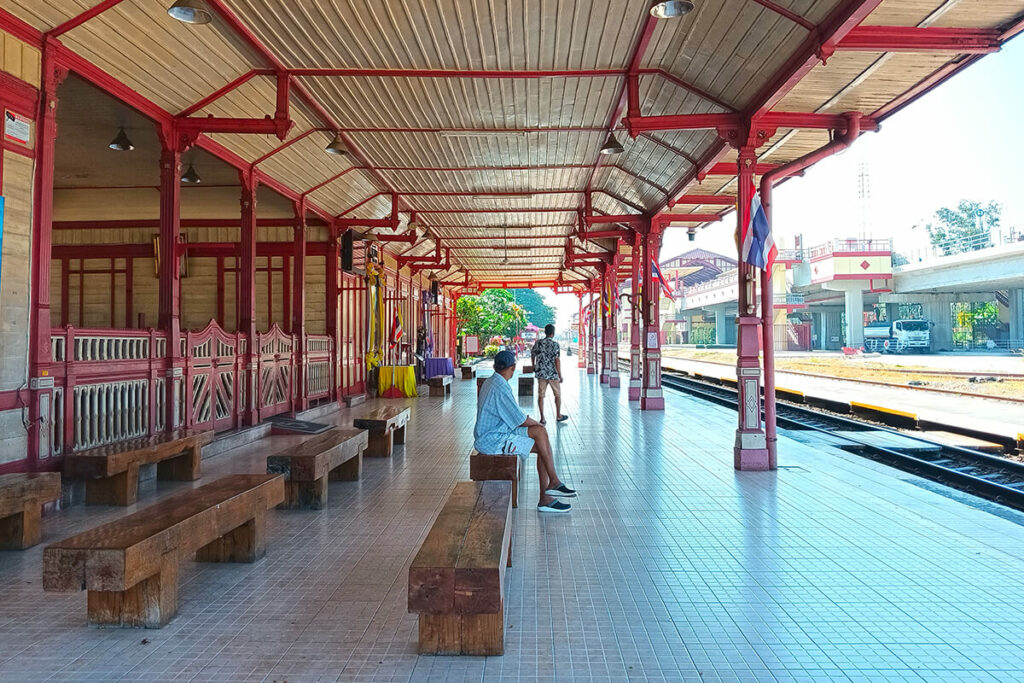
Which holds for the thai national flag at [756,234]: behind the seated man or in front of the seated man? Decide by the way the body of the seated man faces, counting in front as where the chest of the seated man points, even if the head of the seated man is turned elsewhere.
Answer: in front

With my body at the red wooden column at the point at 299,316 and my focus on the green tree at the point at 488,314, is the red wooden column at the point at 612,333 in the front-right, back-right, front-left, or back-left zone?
front-right

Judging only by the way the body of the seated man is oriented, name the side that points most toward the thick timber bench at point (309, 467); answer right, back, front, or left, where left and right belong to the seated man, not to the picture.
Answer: back

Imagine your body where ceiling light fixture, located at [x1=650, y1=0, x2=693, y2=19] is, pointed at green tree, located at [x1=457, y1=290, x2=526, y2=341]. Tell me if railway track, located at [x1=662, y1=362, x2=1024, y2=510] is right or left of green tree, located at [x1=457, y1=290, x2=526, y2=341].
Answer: right

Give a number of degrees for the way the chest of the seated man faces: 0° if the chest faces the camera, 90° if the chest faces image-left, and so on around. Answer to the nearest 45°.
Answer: approximately 270°

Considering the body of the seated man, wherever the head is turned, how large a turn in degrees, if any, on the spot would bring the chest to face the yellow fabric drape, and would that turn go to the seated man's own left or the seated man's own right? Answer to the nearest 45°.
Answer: approximately 90° to the seated man's own left

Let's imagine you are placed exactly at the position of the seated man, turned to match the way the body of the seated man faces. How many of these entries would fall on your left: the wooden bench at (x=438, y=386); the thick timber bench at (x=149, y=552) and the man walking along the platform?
2

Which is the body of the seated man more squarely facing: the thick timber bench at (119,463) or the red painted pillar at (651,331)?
the red painted pillar

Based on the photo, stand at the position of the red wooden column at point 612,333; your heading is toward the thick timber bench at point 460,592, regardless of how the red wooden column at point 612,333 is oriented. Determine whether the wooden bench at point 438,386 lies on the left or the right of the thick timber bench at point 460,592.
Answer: right

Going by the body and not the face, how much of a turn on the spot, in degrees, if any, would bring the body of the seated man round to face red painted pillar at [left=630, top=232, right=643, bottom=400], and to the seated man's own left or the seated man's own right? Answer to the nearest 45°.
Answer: approximately 90° to the seated man's own left

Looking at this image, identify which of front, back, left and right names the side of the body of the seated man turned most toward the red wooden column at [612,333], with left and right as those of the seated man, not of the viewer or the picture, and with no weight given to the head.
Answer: left

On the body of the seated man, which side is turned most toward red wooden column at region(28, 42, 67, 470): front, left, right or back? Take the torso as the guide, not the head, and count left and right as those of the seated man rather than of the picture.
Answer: back

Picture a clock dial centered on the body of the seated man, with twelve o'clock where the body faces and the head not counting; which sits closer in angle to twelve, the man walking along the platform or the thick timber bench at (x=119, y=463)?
the man walking along the platform

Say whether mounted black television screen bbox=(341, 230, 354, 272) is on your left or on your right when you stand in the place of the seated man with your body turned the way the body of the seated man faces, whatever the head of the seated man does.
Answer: on your left
